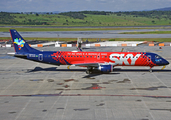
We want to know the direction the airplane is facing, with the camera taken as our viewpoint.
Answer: facing to the right of the viewer
